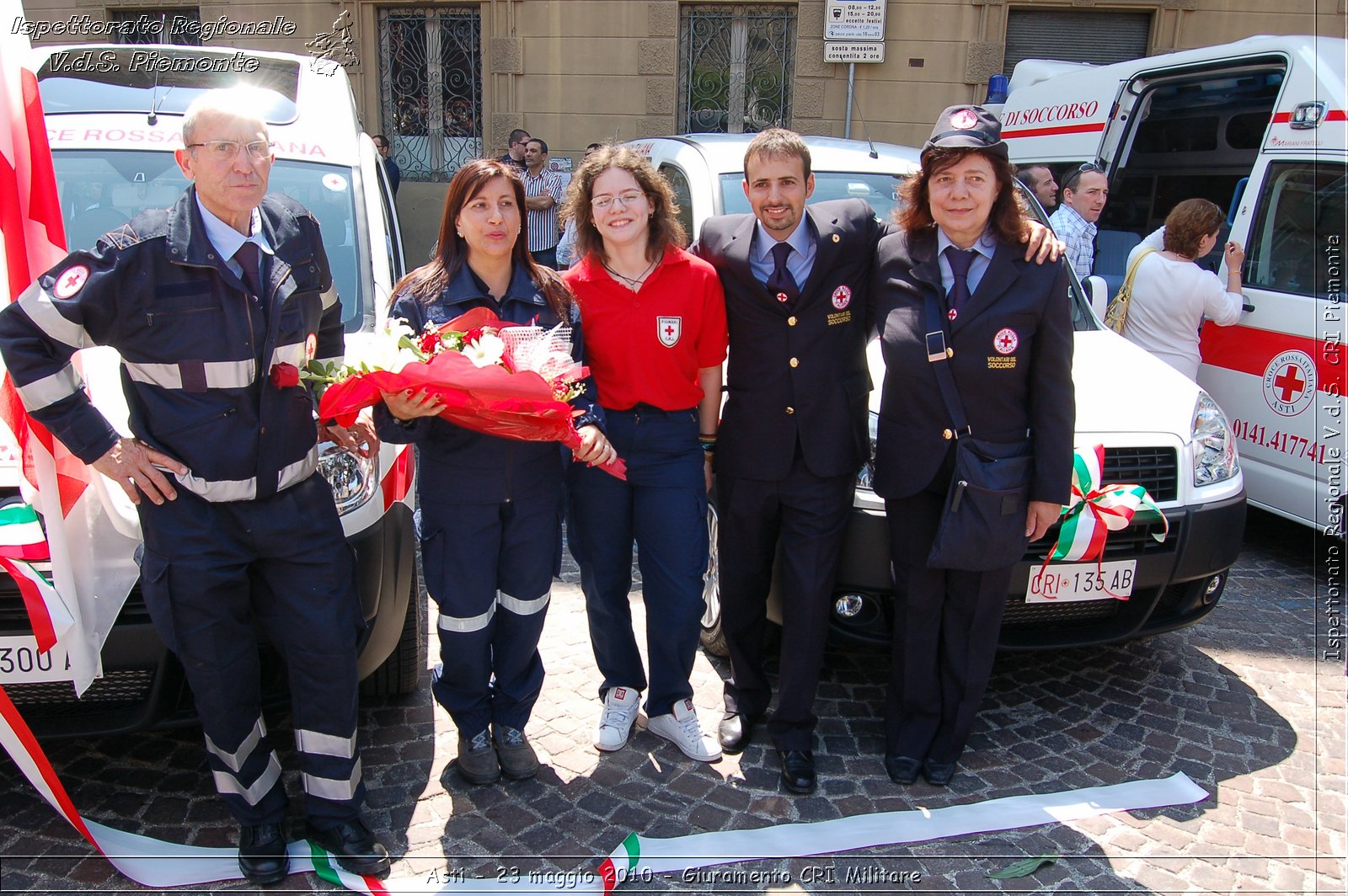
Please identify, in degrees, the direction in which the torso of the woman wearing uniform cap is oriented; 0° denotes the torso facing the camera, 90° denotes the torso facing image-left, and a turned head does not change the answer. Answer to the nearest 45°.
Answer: approximately 0°

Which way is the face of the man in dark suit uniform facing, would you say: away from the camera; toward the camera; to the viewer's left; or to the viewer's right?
toward the camera

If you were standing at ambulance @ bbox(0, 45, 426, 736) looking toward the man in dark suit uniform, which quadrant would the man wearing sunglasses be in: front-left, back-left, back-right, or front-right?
front-left

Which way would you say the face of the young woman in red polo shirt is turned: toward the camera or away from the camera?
toward the camera

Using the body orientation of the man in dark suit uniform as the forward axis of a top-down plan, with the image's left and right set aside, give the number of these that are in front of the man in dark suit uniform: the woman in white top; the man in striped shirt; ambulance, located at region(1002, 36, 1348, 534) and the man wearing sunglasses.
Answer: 0

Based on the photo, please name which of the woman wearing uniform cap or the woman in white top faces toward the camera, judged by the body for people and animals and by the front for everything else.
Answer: the woman wearing uniform cap

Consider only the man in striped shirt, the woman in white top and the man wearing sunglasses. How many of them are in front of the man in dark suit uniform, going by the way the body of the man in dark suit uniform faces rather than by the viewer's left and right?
0

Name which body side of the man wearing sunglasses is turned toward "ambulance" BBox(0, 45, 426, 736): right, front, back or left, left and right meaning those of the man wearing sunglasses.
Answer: right

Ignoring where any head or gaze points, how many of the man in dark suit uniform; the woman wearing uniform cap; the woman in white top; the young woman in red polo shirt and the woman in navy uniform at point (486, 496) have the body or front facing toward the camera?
4

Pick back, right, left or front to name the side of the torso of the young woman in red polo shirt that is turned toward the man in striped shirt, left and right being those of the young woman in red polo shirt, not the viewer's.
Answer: back

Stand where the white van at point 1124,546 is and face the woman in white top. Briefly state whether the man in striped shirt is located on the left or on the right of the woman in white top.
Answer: left

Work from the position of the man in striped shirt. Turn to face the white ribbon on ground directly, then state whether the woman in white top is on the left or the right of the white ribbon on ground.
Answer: left

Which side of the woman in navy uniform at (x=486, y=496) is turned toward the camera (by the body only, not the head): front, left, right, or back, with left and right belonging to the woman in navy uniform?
front
